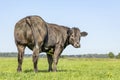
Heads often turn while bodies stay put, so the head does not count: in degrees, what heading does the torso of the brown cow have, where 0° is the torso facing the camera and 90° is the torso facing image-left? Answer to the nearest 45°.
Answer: approximately 225°
